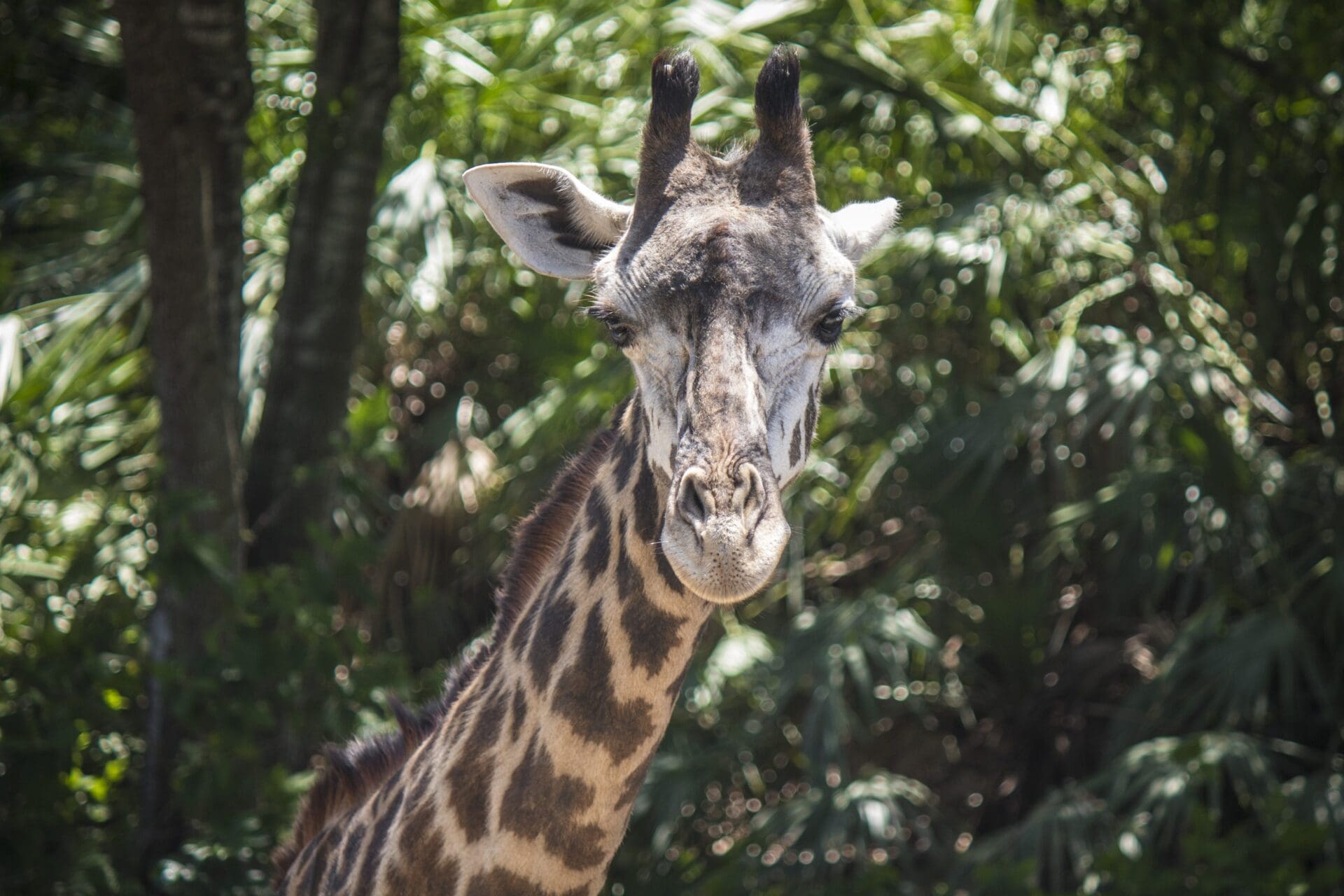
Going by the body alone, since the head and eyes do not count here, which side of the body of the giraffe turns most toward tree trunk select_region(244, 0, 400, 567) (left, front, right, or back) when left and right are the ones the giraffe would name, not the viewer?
back

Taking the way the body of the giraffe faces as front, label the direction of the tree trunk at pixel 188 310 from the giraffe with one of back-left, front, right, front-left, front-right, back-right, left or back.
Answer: back

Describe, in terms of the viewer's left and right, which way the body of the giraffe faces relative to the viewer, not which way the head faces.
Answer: facing the viewer and to the right of the viewer
